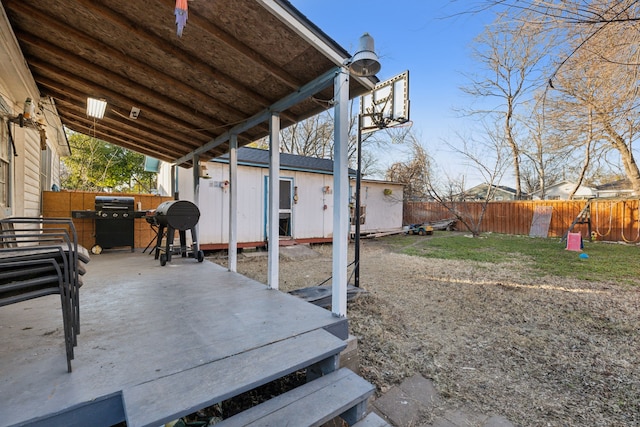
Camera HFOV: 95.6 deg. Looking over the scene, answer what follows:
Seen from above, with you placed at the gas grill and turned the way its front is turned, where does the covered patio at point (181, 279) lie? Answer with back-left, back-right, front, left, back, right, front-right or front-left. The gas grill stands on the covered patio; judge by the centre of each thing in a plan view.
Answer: front

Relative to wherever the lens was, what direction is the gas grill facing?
facing the viewer

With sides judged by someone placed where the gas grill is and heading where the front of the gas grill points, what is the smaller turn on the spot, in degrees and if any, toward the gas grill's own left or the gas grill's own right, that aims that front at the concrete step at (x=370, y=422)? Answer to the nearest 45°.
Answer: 0° — it already faces it

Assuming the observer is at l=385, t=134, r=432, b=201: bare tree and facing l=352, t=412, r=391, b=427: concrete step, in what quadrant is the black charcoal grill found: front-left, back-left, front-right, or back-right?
front-right

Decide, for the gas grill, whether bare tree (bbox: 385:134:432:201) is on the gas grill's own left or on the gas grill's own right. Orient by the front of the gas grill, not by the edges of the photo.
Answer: on the gas grill's own left

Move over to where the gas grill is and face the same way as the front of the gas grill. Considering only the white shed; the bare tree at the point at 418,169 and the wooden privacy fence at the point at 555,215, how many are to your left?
3

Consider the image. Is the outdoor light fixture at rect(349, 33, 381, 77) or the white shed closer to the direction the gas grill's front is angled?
the outdoor light fixture

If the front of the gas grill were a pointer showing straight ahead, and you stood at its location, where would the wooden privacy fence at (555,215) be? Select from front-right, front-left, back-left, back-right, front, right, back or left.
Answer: left

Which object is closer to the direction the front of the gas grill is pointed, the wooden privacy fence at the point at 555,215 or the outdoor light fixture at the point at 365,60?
the outdoor light fixture
